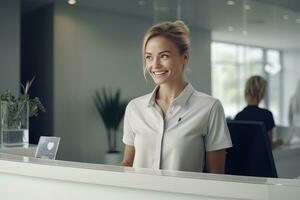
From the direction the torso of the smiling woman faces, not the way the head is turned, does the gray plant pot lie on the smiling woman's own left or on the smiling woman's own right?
on the smiling woman's own right

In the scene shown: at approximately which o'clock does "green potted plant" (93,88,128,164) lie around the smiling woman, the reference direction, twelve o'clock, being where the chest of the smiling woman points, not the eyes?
The green potted plant is roughly at 4 o'clock from the smiling woman.

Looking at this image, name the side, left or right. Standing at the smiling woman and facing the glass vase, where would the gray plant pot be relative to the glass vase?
right

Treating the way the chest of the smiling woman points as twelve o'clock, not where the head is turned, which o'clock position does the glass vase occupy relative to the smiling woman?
The glass vase is roughly at 3 o'clock from the smiling woman.

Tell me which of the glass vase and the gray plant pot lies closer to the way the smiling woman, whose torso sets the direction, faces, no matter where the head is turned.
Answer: the glass vase

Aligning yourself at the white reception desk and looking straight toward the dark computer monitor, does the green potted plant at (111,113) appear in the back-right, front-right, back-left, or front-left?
front-left

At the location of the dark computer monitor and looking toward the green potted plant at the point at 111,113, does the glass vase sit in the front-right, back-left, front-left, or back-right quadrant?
front-left

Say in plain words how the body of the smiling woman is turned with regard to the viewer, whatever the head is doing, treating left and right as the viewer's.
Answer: facing the viewer and to the left of the viewer

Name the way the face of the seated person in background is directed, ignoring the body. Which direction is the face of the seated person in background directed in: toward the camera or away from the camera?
away from the camera
